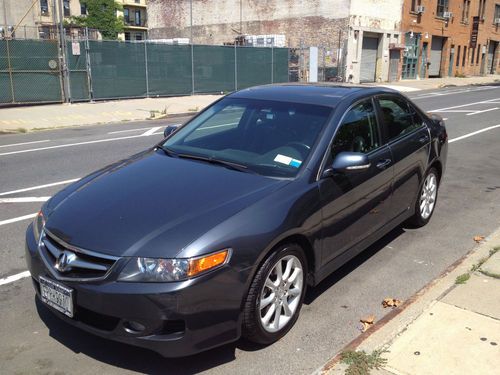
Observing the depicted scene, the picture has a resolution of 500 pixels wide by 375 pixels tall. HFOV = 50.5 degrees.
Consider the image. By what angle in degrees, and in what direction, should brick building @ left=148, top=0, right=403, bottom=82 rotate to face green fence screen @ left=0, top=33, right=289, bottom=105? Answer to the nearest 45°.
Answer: approximately 90° to its right

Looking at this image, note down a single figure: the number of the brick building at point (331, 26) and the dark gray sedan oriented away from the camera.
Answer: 0

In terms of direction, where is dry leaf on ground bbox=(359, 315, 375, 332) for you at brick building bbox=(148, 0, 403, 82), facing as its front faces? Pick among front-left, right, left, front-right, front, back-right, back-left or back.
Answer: front-right

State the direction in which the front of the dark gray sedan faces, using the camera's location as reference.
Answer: facing the viewer and to the left of the viewer

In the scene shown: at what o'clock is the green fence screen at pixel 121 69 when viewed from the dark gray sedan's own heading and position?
The green fence screen is roughly at 4 o'clock from the dark gray sedan.

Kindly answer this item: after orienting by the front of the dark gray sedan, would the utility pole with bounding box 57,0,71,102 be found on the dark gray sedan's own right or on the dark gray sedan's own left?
on the dark gray sedan's own right

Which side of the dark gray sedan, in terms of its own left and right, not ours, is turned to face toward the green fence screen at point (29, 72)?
right

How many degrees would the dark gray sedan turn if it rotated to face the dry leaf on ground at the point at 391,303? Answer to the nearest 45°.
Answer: approximately 135° to its left

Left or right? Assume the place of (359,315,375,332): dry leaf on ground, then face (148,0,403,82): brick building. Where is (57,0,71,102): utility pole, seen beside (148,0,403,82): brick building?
left

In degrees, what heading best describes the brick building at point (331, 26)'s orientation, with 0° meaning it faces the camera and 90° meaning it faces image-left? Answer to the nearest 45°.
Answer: approximately 315°

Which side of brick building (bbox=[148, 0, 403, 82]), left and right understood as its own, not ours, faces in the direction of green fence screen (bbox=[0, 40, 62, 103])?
right

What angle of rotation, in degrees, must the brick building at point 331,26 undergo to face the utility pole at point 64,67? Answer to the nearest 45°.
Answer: approximately 90° to its right

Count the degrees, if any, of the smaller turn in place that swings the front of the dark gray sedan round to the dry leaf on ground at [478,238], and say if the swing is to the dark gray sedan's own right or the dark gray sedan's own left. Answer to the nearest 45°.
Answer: approximately 180°
